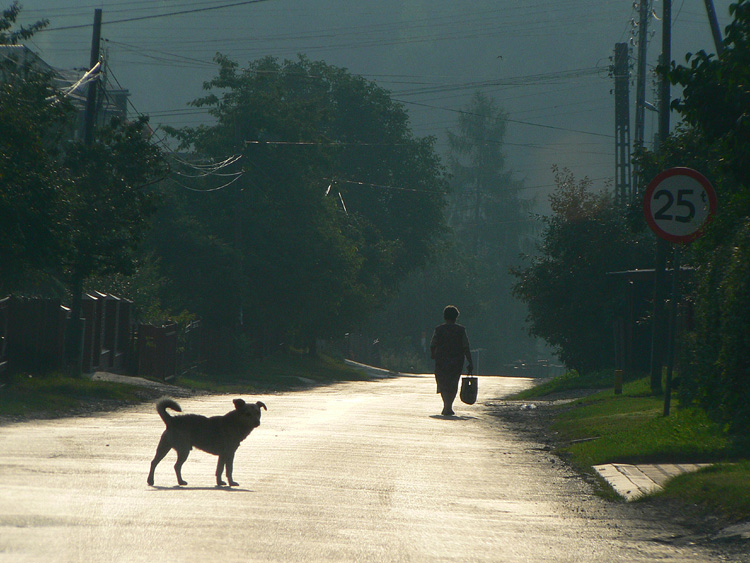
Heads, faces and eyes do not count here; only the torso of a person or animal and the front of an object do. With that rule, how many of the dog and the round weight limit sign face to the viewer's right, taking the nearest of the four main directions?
1

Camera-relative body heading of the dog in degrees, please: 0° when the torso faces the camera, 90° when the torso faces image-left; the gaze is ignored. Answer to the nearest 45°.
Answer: approximately 270°

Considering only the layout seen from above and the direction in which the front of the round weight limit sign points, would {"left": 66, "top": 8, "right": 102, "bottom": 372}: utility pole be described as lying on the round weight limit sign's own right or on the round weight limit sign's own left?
on the round weight limit sign's own right

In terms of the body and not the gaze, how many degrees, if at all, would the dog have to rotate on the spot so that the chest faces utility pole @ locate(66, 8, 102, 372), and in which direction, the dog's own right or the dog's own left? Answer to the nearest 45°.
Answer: approximately 90° to the dog's own left

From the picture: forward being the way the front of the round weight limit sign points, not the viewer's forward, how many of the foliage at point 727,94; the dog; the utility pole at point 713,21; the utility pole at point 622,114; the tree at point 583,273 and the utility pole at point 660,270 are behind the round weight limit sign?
4

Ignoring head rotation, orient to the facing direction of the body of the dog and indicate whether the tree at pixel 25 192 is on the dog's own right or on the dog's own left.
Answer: on the dog's own left

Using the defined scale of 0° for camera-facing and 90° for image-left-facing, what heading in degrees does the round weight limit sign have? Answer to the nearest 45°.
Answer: approximately 0°

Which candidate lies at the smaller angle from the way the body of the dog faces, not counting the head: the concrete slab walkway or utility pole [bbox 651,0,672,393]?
the concrete slab walkway
